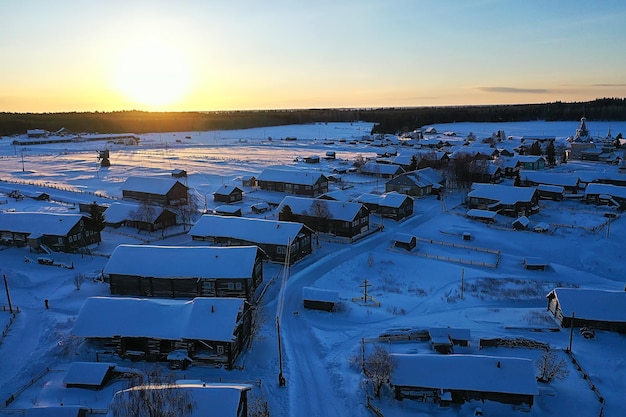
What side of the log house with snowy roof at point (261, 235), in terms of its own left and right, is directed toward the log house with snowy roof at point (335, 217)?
left

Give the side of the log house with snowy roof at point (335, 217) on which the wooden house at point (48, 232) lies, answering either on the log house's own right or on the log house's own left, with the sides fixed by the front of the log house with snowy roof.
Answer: on the log house's own right

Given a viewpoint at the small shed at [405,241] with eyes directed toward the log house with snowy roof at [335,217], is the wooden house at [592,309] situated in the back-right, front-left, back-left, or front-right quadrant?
back-left

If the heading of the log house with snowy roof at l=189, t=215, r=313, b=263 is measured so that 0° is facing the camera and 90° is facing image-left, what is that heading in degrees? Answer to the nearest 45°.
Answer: approximately 315°

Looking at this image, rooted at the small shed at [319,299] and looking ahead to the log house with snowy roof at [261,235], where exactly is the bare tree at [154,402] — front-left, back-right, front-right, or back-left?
back-left
